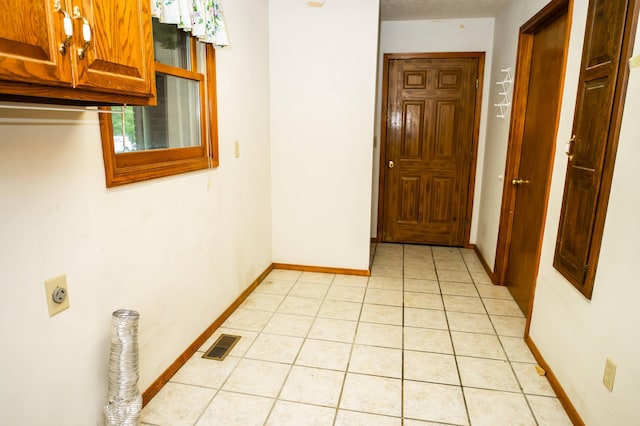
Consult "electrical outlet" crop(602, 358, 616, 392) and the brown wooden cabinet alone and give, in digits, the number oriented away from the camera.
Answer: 0

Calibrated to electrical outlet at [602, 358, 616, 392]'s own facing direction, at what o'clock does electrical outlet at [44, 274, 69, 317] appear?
electrical outlet at [44, 274, 69, 317] is roughly at 12 o'clock from electrical outlet at [602, 358, 616, 392].

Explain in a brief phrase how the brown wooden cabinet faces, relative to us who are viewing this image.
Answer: facing the viewer and to the right of the viewer

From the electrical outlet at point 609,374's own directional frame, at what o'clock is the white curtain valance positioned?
The white curtain valance is roughly at 1 o'clock from the electrical outlet.

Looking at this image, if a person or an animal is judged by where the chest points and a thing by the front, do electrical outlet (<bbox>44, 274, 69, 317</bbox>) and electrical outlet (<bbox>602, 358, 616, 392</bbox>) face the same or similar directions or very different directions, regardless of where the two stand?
very different directions

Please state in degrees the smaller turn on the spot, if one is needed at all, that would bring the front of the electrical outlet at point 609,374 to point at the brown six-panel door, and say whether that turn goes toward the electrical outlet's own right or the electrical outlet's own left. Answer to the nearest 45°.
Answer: approximately 90° to the electrical outlet's own right

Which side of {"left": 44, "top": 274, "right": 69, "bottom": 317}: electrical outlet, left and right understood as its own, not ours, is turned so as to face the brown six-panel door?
left

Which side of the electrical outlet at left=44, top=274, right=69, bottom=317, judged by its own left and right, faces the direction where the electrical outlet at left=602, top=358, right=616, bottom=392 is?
front

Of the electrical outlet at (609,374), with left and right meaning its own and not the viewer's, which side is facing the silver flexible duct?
front

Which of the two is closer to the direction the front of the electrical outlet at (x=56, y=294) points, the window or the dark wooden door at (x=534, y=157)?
the dark wooden door

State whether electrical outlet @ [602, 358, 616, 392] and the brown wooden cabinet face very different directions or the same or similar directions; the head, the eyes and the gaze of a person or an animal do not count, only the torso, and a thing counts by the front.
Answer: very different directions

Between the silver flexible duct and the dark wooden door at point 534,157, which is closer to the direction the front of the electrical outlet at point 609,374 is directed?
the silver flexible duct

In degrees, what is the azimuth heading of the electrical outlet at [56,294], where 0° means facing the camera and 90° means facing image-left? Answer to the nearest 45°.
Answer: approximately 315°
